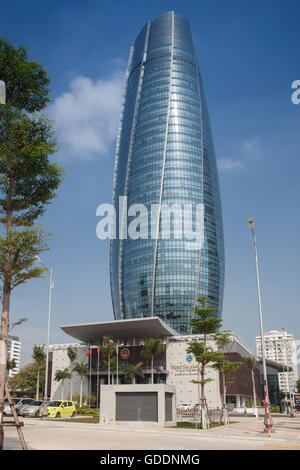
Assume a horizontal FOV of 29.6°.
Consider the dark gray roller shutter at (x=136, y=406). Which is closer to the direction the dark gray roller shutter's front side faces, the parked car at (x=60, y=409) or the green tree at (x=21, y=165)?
the green tree

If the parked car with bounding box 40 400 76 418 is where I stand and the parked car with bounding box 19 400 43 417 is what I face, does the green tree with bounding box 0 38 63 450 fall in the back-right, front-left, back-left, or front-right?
back-left

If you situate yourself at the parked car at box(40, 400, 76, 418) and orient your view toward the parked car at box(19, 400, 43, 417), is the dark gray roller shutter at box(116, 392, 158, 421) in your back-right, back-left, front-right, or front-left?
back-left

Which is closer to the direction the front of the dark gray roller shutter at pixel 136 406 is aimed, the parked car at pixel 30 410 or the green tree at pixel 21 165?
the green tree

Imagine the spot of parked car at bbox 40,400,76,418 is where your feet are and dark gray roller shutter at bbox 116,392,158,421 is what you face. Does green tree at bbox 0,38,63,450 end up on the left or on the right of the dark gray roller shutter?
right

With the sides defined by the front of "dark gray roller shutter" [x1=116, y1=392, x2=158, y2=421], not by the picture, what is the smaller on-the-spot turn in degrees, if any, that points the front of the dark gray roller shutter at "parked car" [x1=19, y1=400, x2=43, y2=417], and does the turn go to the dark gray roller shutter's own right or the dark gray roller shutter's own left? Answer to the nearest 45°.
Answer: approximately 135° to the dark gray roller shutter's own right

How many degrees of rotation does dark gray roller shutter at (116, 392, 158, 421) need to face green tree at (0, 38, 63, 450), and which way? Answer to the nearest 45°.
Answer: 0° — it already faces it

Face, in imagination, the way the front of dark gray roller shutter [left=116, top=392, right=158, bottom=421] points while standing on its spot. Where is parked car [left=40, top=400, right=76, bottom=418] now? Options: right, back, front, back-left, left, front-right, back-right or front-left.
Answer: back-right

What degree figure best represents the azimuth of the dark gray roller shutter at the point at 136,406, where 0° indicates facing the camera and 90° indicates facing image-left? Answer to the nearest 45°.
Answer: approximately 0°
